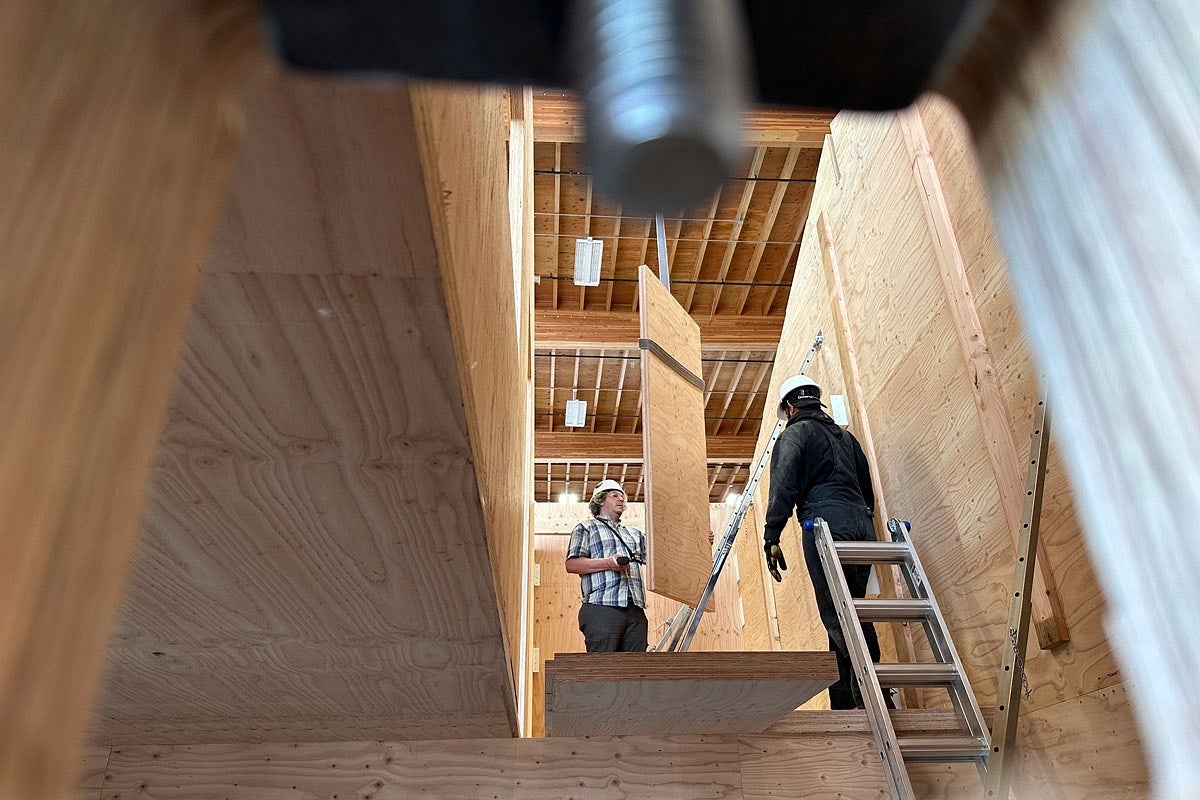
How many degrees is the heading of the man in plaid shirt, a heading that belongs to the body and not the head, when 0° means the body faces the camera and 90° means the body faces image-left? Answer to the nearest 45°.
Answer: approximately 315°

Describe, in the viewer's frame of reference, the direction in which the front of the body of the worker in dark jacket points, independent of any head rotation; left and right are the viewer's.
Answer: facing away from the viewer and to the left of the viewer

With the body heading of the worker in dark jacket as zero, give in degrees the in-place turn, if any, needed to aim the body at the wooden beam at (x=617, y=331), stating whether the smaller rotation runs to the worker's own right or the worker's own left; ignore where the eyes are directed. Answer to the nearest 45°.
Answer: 0° — they already face it

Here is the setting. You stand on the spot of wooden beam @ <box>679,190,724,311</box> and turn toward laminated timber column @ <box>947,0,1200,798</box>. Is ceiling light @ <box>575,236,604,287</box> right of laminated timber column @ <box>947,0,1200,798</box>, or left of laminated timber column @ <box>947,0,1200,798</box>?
right

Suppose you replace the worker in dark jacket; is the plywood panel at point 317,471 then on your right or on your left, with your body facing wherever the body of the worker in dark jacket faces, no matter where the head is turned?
on your left

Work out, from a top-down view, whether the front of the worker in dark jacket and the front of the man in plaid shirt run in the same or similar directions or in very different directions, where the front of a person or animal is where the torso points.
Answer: very different directions
